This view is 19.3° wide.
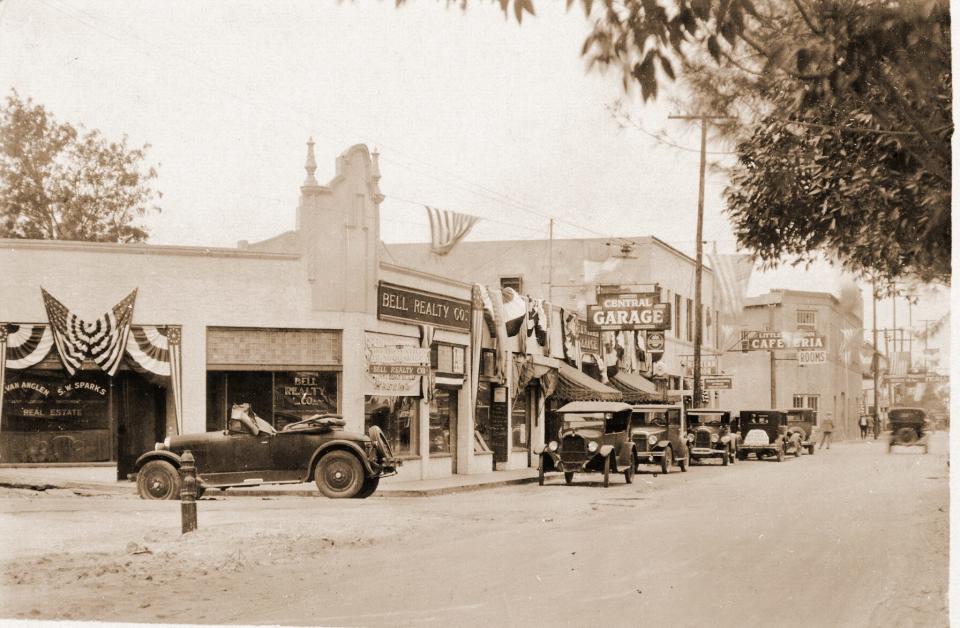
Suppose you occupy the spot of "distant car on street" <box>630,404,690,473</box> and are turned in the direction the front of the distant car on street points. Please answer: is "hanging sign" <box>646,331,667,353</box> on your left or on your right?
on your right

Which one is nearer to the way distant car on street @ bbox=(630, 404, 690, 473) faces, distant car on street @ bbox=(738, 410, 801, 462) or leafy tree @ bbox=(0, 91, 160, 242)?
the leafy tree

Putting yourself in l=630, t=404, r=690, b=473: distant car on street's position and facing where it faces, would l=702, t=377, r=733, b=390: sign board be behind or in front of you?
behind

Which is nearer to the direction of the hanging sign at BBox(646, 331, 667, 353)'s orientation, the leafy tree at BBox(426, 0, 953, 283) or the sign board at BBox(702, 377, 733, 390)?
the leafy tree

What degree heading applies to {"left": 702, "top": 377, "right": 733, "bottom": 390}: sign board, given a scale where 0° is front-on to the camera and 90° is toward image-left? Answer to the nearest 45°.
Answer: approximately 0°

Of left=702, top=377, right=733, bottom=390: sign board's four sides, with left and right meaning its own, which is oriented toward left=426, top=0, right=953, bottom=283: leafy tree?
front
